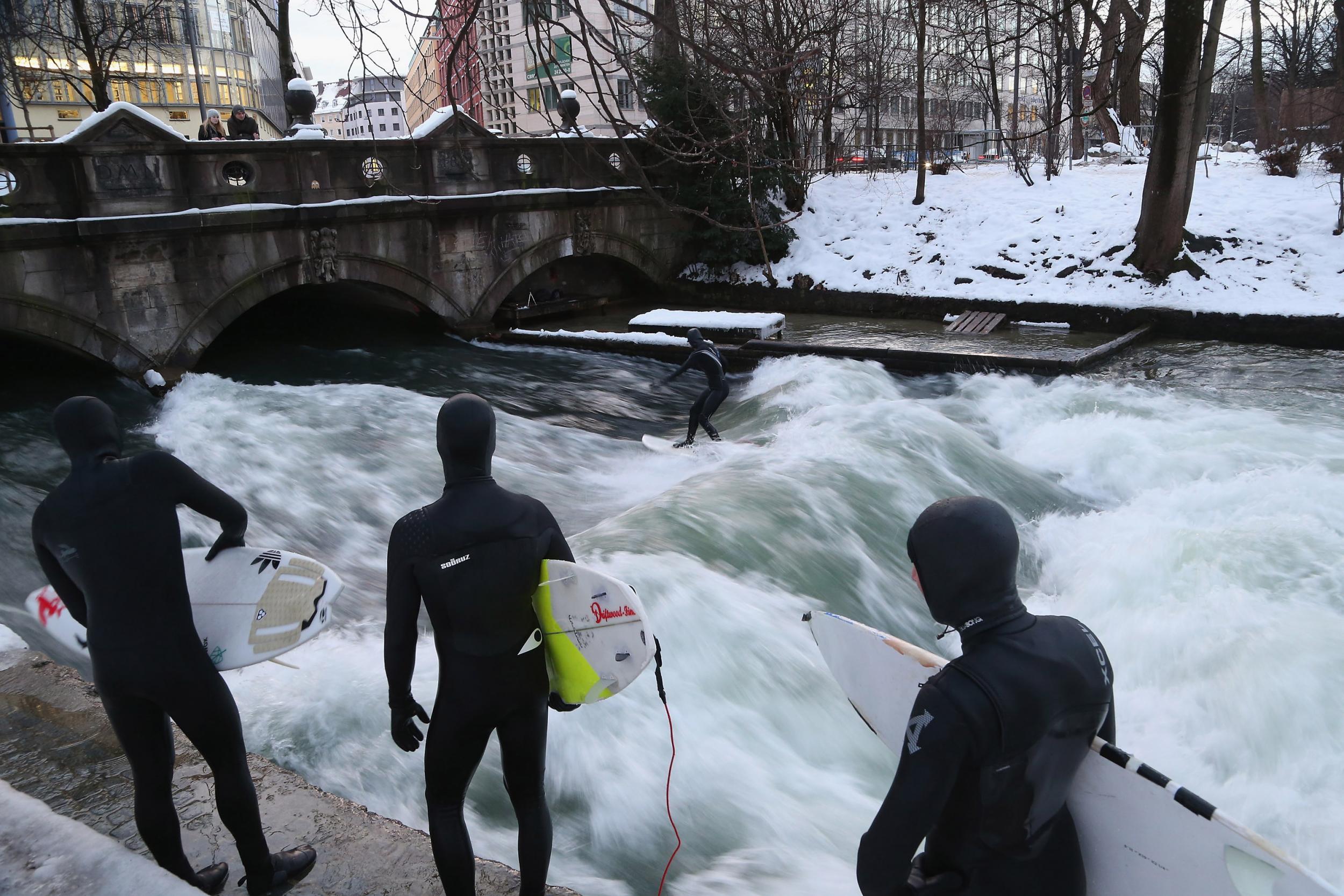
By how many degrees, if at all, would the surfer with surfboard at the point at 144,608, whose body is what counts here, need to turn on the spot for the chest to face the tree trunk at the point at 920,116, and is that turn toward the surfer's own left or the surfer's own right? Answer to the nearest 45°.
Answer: approximately 45° to the surfer's own right

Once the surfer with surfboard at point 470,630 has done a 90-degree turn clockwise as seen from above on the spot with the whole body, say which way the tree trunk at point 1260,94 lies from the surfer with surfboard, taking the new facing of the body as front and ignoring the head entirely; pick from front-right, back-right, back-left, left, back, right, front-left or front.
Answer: front-left

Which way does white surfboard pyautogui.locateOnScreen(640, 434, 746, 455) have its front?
to the viewer's left

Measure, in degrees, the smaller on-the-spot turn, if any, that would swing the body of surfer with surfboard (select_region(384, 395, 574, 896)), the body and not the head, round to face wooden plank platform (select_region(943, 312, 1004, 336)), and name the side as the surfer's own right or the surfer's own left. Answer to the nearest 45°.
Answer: approximately 45° to the surfer's own right

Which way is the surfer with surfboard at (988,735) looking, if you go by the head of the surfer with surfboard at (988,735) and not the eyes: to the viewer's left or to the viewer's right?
to the viewer's left

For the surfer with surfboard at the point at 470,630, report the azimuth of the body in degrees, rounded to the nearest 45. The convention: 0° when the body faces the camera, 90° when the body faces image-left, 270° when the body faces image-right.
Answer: approximately 180°

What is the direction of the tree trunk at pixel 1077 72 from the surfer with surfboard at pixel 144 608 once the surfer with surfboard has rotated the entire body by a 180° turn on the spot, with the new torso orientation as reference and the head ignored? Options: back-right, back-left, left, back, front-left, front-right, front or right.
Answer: back

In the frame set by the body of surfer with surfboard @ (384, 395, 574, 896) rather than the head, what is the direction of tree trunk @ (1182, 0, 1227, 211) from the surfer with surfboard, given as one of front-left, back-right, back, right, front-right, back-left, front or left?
front-right

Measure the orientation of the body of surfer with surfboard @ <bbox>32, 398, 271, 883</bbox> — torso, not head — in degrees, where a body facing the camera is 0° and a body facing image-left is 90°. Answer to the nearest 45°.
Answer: approximately 180°

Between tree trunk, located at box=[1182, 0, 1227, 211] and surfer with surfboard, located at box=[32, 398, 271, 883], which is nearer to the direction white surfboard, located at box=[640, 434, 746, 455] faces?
the surfer with surfboard

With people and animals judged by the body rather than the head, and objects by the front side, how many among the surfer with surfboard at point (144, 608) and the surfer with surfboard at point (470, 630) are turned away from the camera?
2

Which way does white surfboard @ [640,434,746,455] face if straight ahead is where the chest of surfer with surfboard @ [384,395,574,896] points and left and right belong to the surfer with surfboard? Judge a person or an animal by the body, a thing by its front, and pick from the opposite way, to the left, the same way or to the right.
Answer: to the left

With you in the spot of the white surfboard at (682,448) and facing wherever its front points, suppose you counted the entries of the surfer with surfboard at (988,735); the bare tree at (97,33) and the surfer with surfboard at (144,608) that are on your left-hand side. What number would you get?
2

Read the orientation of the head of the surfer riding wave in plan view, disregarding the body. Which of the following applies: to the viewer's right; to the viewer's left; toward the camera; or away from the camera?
to the viewer's left
